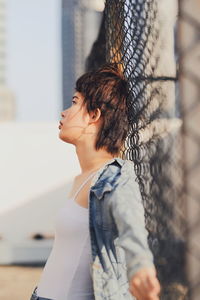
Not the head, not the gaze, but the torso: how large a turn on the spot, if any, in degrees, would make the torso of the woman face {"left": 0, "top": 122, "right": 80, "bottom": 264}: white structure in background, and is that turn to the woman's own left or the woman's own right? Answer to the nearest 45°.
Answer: approximately 90° to the woman's own right

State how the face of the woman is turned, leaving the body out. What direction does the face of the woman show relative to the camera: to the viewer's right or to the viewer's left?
to the viewer's left

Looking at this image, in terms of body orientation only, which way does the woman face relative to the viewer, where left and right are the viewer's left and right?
facing to the left of the viewer
